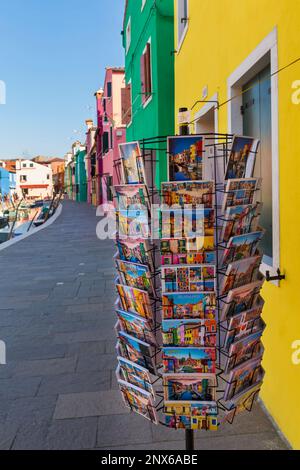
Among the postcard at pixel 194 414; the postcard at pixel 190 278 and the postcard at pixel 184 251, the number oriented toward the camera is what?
3

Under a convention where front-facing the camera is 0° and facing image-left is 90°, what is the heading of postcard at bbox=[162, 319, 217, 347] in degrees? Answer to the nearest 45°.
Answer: approximately 0°

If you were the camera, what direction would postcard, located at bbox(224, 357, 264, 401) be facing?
facing the viewer and to the right of the viewer

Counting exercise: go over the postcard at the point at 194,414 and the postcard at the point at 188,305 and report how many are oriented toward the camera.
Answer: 2

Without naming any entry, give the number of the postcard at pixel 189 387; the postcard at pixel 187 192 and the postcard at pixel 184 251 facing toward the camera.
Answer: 3

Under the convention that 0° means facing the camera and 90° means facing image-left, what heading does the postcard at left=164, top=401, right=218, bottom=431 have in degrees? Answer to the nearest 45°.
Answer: approximately 0°

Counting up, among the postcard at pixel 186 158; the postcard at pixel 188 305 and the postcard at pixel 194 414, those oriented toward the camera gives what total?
3
